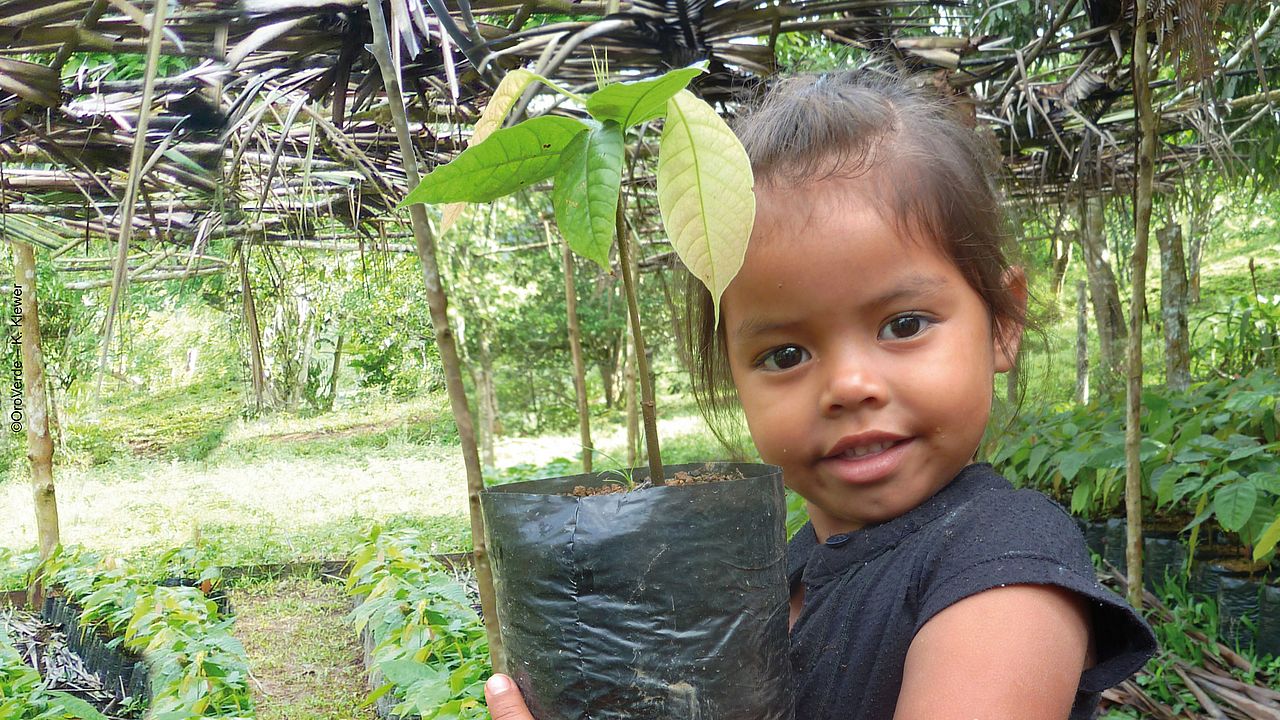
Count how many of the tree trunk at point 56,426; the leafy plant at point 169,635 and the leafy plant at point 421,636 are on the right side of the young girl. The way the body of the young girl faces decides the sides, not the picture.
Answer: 3

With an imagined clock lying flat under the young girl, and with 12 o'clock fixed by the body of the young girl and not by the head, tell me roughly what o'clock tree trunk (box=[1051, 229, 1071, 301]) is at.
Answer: The tree trunk is roughly at 5 o'clock from the young girl.

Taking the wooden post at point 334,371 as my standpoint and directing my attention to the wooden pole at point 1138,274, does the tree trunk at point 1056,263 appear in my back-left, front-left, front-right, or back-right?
front-left

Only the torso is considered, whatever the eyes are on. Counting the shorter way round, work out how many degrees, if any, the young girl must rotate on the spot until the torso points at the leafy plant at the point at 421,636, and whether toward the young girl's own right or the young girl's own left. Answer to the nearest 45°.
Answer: approximately 90° to the young girl's own right

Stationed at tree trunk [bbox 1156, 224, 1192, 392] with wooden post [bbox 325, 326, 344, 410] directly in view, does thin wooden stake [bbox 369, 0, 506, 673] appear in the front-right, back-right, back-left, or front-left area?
front-left

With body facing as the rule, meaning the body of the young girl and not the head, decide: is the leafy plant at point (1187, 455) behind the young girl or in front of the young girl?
behind

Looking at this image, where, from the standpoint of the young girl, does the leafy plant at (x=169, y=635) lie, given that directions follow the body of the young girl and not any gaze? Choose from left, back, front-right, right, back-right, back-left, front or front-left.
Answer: right

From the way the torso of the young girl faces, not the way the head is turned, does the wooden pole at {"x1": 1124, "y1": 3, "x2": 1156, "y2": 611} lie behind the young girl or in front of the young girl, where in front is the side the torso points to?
behind

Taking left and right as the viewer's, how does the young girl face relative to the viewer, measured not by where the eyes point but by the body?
facing the viewer and to the left of the viewer

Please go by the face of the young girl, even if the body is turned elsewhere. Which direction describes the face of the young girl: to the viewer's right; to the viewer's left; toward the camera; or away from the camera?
toward the camera

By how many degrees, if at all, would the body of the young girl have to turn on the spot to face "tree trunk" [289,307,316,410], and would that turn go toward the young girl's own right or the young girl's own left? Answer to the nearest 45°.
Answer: approximately 90° to the young girl's own right

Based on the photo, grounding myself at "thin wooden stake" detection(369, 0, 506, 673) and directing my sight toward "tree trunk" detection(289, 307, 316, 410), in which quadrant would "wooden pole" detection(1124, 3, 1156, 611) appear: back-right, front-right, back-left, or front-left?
front-right
